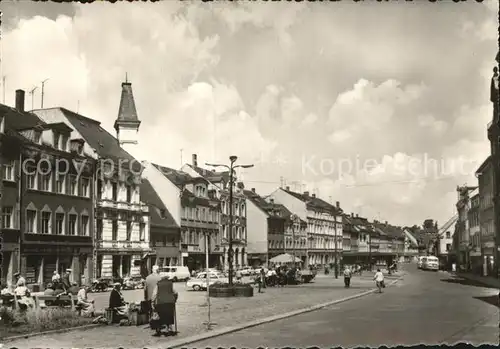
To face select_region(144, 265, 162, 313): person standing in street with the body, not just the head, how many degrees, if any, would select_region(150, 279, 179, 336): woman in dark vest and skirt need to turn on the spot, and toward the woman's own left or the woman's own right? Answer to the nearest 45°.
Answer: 0° — they already face them

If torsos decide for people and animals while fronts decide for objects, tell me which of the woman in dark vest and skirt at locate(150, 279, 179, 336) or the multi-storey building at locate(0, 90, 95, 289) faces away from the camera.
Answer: the woman in dark vest and skirt

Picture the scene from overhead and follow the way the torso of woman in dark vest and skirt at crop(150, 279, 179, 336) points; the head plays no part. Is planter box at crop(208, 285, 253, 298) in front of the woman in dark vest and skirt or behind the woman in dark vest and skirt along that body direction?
in front

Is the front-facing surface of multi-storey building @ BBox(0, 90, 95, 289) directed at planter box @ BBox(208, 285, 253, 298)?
yes

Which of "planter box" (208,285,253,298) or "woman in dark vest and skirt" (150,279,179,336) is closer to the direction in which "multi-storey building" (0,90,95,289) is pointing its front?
the planter box

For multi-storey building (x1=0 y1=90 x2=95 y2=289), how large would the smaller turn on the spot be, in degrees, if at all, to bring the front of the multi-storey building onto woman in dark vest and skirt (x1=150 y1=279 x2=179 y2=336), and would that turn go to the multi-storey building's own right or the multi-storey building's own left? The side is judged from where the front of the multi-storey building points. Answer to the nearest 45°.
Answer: approximately 45° to the multi-storey building's own right

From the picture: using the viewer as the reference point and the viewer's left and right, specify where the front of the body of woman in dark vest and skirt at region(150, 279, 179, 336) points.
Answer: facing away from the viewer

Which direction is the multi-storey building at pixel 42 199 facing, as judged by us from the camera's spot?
facing the viewer and to the right of the viewer

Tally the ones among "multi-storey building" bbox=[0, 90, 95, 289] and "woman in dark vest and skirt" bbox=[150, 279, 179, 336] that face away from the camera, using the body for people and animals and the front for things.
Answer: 1

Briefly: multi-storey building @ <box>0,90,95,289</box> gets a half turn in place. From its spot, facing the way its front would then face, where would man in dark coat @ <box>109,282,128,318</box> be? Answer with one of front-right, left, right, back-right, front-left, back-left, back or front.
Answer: back-left
